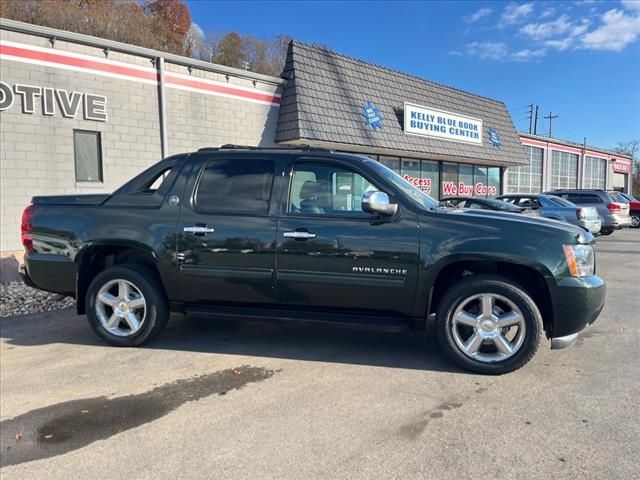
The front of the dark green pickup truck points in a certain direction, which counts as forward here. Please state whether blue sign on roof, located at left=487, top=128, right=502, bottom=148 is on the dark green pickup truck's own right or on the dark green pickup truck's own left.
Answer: on the dark green pickup truck's own left

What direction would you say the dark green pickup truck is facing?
to the viewer's right

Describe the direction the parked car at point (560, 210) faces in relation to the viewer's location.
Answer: facing away from the viewer and to the left of the viewer

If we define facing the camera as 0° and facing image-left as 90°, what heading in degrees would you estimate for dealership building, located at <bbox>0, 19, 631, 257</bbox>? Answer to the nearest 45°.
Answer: approximately 315°

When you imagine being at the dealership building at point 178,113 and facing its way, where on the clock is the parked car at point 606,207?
The parked car is roughly at 10 o'clock from the dealership building.

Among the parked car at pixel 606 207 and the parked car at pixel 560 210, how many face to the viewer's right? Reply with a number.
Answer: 0

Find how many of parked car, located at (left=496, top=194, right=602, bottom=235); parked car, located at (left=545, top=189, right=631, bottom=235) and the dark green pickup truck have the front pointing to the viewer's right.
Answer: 1

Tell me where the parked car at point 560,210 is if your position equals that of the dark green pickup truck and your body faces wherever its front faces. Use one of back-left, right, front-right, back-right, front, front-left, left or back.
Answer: front-left

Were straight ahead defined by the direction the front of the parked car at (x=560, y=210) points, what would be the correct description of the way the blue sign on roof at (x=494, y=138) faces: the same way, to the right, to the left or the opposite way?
the opposite way

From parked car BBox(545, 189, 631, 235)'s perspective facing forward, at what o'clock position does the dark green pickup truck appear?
The dark green pickup truck is roughly at 8 o'clock from the parked car.

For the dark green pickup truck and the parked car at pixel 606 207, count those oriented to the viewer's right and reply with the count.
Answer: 1

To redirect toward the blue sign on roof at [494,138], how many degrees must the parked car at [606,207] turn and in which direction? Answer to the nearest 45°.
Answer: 0° — it already faces it

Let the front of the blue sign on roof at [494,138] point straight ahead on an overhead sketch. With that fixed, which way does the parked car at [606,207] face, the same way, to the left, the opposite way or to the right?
the opposite way

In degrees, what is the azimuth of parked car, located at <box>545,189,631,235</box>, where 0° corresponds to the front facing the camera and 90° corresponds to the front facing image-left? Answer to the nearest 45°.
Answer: approximately 135°

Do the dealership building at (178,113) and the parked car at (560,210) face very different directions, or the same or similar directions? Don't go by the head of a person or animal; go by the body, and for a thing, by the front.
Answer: very different directions

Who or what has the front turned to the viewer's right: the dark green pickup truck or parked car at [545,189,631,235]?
the dark green pickup truck
